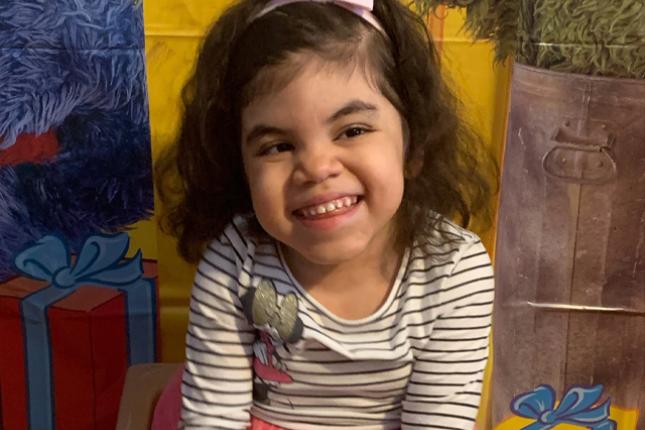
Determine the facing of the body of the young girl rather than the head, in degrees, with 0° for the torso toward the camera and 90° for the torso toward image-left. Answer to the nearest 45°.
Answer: approximately 0°
